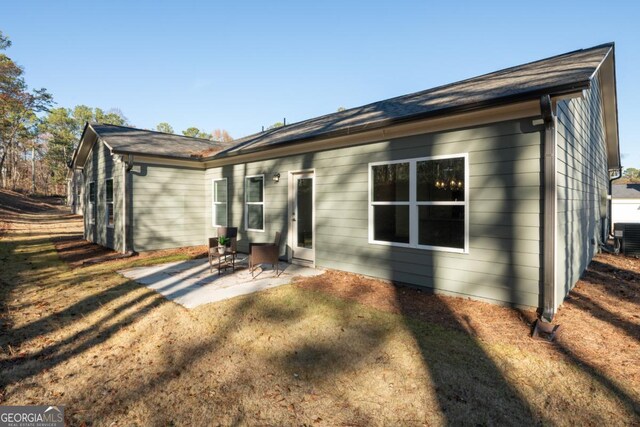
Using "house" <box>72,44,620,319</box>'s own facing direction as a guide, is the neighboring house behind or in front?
in front

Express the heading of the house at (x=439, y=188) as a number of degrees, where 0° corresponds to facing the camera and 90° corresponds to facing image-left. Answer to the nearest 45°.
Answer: approximately 225°
